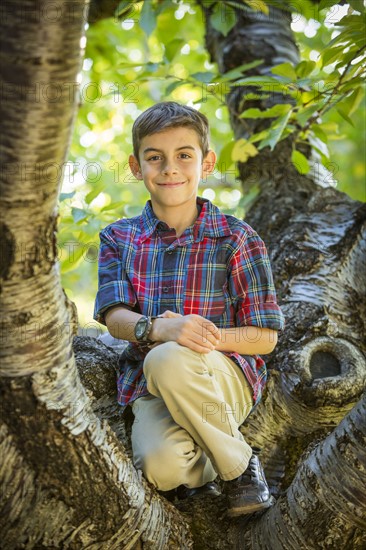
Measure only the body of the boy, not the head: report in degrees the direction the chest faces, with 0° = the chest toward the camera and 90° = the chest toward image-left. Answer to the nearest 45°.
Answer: approximately 0°
